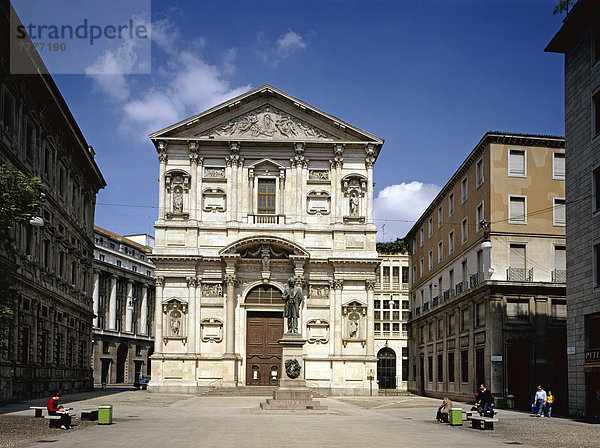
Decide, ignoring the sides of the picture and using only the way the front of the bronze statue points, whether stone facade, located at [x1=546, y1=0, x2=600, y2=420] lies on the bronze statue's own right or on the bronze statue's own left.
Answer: on the bronze statue's own left

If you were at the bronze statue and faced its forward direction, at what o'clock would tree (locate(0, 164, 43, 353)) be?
The tree is roughly at 1 o'clock from the bronze statue.

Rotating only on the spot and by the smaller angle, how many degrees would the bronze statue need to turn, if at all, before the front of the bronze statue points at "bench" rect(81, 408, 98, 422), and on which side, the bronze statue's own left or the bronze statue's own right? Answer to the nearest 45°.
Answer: approximately 45° to the bronze statue's own right

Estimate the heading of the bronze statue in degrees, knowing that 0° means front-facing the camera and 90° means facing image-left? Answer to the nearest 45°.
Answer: approximately 0°

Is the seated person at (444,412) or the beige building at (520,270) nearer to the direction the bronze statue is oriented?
the seated person

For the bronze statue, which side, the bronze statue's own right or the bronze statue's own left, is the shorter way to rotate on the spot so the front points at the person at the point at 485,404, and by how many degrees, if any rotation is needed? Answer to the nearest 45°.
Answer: approximately 45° to the bronze statue's own left
